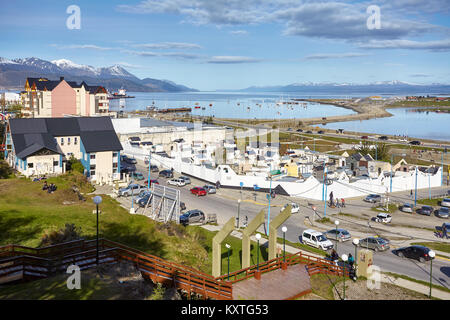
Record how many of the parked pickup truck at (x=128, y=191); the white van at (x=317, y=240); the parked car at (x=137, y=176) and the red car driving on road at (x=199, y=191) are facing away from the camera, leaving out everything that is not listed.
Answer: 0

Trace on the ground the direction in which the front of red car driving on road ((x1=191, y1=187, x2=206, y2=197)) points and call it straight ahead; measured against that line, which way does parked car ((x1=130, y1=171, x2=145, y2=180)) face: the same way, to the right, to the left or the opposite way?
the same way

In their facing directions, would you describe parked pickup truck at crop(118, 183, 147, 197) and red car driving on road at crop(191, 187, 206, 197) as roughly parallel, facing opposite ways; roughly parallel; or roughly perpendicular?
roughly perpendicular

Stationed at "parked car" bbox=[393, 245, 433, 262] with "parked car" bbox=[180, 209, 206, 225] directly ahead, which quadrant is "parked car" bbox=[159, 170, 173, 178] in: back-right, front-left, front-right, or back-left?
front-right

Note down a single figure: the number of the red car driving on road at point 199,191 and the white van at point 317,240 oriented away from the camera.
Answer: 0
